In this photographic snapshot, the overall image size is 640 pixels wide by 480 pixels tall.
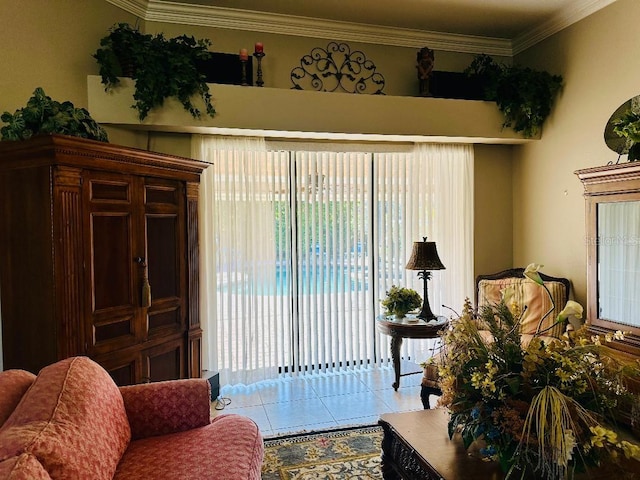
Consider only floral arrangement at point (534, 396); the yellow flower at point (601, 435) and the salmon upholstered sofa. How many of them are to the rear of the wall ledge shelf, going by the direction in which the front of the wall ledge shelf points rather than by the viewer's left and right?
0

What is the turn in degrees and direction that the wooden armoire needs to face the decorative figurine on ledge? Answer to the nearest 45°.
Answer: approximately 45° to its left

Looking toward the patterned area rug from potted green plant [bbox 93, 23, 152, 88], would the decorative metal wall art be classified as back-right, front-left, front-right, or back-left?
front-left

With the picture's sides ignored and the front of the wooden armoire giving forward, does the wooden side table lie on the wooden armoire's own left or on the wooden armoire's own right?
on the wooden armoire's own left

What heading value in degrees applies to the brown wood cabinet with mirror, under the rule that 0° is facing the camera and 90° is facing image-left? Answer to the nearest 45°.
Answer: approximately 45°

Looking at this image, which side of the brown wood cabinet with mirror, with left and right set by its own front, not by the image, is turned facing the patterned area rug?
front

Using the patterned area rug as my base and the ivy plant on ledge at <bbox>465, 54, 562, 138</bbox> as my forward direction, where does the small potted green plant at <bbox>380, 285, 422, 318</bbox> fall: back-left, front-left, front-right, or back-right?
front-left

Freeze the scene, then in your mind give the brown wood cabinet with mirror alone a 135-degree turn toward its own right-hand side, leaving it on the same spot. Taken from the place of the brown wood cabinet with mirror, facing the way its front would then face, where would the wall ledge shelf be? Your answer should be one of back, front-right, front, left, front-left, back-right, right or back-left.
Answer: left

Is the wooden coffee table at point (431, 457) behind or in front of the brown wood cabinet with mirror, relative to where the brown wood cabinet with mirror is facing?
in front

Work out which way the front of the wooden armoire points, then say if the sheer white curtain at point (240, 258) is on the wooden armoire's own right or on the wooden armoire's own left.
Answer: on the wooden armoire's own left

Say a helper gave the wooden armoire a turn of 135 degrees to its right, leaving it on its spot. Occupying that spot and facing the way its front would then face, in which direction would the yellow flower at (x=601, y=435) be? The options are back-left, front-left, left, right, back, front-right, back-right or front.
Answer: back-left

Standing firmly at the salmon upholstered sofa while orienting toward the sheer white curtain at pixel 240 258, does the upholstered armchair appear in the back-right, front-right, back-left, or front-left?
front-right

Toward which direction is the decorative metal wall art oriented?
toward the camera

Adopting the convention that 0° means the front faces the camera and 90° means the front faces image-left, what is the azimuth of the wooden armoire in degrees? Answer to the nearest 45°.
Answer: approximately 315°
